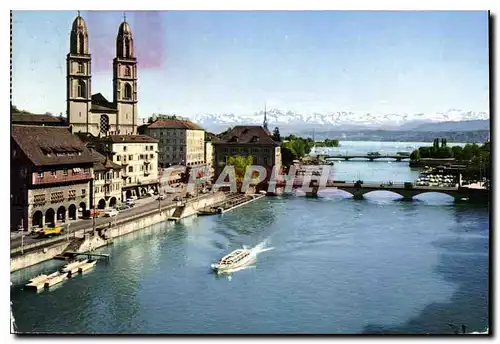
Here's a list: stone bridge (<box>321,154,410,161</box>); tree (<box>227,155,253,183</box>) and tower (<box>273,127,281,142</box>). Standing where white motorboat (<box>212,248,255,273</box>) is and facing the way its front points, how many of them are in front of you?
0

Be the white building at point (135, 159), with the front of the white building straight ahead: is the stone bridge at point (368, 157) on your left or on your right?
on your left

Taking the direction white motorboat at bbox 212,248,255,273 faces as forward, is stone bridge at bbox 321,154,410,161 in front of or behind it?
behind

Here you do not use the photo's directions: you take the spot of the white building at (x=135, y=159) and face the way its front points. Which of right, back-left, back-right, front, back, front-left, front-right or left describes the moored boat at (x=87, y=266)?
front-right

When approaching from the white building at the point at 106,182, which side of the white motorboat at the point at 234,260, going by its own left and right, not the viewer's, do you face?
right

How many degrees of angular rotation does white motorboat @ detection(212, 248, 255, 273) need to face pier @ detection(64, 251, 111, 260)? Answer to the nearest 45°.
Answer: approximately 45° to its right

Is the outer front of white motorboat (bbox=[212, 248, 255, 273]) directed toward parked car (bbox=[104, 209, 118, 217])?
no

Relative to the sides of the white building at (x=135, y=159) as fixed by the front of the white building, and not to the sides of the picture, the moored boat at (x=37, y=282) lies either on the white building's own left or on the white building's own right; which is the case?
on the white building's own right

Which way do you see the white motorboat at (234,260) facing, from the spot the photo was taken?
facing the viewer and to the left of the viewer

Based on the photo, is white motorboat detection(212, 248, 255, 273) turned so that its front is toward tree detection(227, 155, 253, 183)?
no

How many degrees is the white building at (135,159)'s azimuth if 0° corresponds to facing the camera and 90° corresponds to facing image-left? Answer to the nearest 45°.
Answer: approximately 315°

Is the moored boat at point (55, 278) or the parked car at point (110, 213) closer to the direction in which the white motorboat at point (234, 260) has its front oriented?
the moored boat

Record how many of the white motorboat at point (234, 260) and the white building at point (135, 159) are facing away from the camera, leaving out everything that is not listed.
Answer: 0

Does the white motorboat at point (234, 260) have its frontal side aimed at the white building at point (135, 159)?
no
